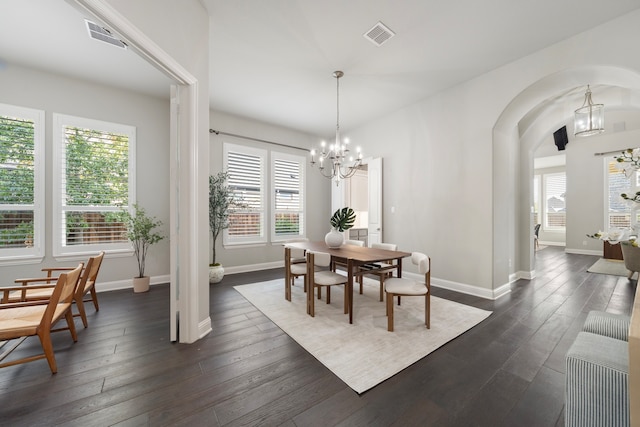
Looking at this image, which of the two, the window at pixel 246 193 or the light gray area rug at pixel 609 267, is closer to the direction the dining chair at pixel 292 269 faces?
the light gray area rug

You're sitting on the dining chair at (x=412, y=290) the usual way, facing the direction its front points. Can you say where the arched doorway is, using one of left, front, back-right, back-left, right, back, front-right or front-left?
back-right

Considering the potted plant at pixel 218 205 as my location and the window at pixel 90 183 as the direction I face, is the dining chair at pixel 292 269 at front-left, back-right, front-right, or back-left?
back-left

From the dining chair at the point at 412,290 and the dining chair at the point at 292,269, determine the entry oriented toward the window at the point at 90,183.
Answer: the dining chair at the point at 412,290

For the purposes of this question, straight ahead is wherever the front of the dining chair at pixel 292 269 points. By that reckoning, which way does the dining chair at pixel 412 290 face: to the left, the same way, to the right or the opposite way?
to the left

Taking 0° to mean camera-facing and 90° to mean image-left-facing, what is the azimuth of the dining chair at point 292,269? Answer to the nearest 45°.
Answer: approximately 225°

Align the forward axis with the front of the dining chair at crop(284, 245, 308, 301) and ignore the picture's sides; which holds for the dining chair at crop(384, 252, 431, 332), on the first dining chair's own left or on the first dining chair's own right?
on the first dining chair's own right

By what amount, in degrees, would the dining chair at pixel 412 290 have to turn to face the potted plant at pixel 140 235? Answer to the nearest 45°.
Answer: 0° — it already faces it

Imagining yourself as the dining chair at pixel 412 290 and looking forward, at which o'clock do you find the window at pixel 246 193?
The window is roughly at 1 o'clock from the dining chair.

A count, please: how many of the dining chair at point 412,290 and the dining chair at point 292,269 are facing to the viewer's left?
1

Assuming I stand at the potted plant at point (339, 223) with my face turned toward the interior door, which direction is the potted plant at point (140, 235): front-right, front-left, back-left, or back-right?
back-left

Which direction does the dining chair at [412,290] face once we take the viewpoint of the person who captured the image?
facing to the left of the viewer

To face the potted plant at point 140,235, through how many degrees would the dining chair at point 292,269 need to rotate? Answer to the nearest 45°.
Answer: approximately 135° to its left

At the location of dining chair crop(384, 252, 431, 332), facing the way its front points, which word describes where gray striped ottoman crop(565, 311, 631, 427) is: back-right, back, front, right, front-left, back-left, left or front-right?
back-left
